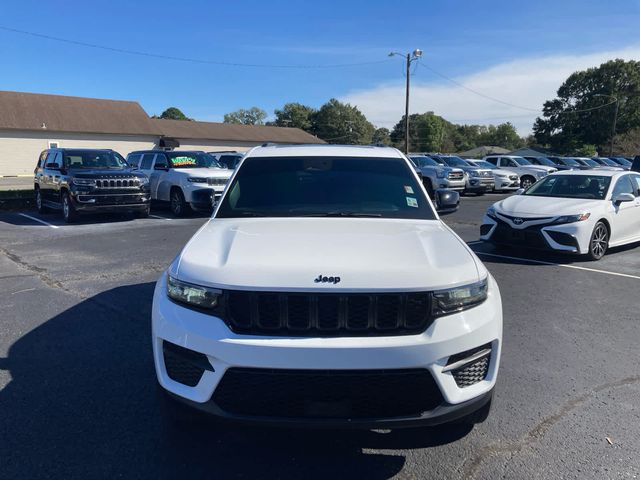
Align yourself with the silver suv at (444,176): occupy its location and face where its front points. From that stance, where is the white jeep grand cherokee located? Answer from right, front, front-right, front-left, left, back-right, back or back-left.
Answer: front-right

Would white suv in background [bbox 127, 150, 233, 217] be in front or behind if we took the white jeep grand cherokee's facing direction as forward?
behind

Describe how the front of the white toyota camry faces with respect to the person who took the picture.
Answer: facing the viewer and to the left of the viewer

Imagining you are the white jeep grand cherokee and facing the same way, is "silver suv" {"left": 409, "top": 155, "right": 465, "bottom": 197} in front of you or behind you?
behind

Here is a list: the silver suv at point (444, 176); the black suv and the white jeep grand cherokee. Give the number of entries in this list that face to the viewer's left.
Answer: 0

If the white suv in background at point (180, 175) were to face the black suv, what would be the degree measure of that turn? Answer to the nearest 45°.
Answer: approximately 90° to its right

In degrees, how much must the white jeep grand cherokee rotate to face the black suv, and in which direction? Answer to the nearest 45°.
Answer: approximately 135° to its right

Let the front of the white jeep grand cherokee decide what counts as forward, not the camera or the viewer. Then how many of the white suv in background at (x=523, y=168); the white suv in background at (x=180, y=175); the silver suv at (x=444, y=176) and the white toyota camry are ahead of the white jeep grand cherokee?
0

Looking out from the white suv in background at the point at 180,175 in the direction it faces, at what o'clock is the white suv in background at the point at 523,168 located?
the white suv in background at the point at 523,168 is roughly at 10 o'clock from the white suv in background at the point at 180,175.

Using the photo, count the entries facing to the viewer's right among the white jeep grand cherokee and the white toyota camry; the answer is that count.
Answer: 0

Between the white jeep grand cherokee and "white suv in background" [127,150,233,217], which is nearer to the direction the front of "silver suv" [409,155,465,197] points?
the white jeep grand cherokee

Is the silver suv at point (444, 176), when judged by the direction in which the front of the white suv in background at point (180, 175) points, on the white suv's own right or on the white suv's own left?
on the white suv's own left

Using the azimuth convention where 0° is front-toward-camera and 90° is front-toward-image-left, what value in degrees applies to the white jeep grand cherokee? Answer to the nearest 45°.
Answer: approximately 0°

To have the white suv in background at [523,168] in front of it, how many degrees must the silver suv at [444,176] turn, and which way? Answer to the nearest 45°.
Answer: approximately 90° to its left
